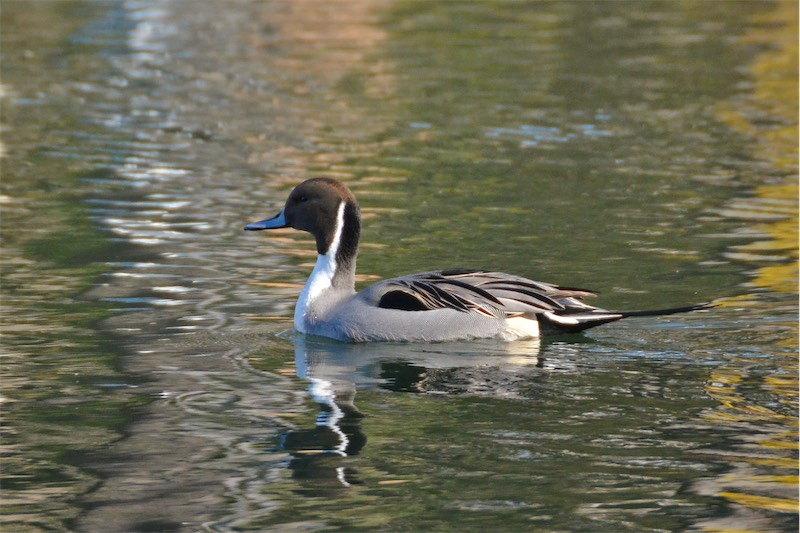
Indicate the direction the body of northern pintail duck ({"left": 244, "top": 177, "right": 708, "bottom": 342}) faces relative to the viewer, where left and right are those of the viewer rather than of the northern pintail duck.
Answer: facing to the left of the viewer
